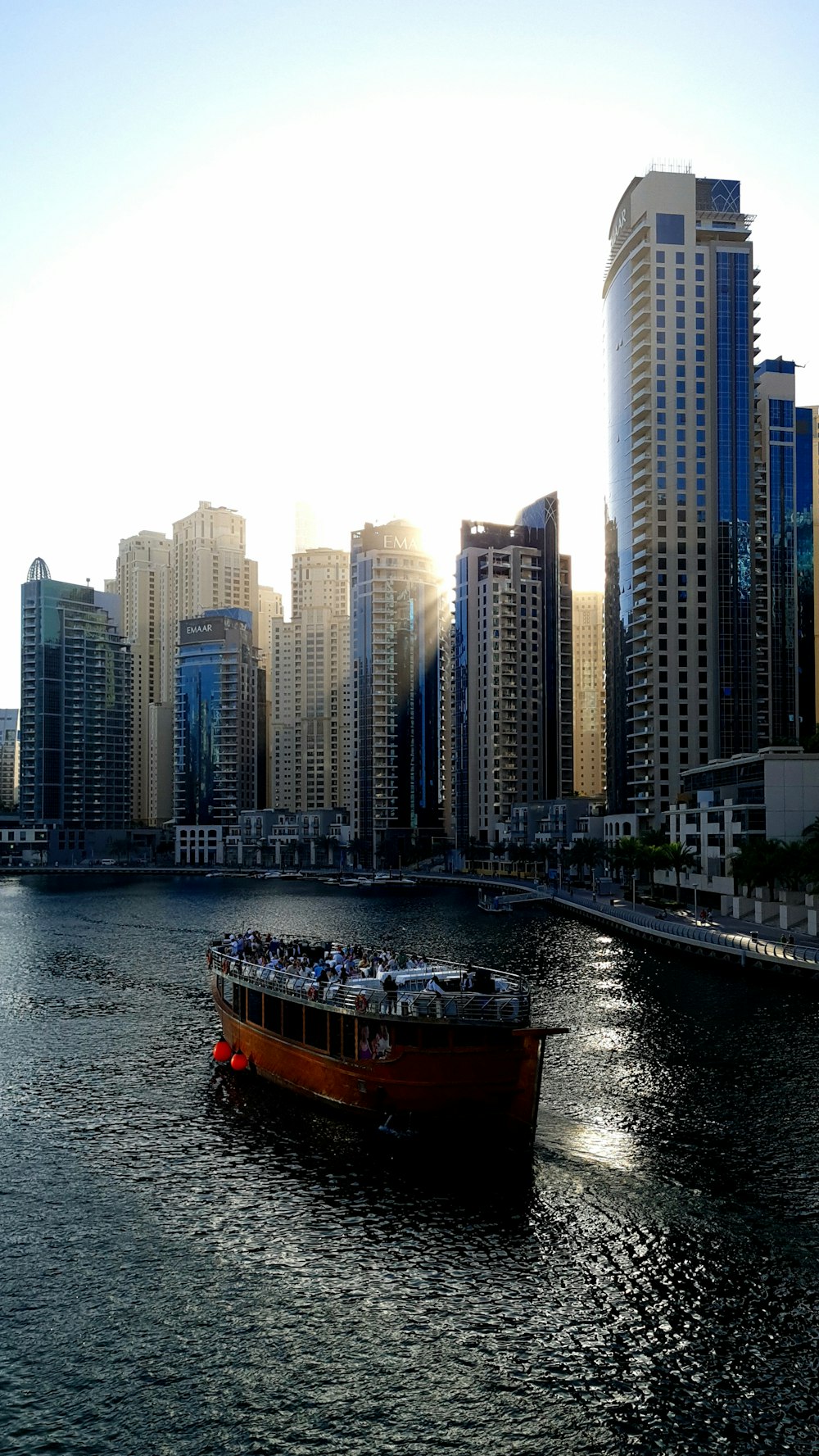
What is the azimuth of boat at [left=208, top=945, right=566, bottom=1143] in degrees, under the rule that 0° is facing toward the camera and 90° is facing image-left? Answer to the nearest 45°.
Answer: approximately 315°
